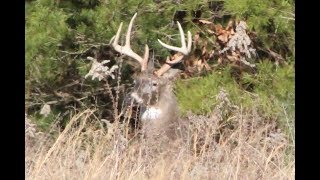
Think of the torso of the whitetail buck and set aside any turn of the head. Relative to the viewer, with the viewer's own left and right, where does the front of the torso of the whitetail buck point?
facing the viewer and to the left of the viewer
